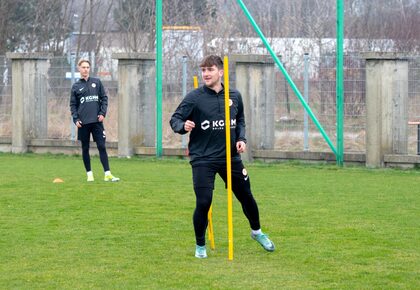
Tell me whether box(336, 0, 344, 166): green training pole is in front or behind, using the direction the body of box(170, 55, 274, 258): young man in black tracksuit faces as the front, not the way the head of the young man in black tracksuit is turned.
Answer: behind

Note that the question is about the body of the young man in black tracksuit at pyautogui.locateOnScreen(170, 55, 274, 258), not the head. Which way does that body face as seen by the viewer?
toward the camera

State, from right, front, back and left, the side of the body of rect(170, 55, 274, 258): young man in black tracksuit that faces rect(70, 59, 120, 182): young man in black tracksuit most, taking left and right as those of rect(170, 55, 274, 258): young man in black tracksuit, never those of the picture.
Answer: back

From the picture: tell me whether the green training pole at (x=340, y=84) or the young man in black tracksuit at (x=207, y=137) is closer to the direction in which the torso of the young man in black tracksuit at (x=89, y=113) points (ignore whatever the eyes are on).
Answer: the young man in black tracksuit

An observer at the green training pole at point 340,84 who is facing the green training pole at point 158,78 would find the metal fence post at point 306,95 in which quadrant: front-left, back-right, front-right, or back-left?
front-right

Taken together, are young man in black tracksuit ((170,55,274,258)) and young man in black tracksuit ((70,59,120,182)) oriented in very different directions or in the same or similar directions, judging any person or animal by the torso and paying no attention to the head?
same or similar directions

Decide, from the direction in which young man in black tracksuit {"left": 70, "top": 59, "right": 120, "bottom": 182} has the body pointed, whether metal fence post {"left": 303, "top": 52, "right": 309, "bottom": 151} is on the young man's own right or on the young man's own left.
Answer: on the young man's own left

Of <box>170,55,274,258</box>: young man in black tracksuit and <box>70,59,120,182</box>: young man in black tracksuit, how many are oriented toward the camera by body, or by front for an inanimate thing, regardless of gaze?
2

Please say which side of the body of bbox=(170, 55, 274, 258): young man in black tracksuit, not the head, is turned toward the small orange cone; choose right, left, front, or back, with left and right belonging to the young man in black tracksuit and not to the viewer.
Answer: back

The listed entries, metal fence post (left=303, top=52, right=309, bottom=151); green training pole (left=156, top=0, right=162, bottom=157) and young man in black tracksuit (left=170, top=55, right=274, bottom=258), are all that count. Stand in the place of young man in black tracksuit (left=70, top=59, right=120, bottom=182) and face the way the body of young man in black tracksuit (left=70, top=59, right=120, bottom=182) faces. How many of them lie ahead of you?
1

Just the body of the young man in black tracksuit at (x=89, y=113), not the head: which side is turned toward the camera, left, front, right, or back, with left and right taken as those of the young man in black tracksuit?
front

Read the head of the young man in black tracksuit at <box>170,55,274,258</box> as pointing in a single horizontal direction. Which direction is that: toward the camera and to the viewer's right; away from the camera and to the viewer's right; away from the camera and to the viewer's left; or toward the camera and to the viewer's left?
toward the camera and to the viewer's left
